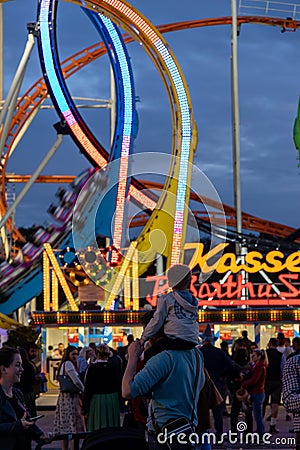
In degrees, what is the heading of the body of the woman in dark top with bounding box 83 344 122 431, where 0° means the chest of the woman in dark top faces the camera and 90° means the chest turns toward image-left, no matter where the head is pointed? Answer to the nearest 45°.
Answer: approximately 180°

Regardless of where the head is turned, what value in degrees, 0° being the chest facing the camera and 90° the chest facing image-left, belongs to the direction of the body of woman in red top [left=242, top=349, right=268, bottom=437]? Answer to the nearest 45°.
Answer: approximately 90°

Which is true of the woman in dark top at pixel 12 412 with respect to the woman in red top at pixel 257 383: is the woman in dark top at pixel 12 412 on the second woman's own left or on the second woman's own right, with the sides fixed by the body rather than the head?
on the second woman's own left

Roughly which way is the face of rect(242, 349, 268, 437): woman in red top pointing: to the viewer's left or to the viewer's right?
to the viewer's left

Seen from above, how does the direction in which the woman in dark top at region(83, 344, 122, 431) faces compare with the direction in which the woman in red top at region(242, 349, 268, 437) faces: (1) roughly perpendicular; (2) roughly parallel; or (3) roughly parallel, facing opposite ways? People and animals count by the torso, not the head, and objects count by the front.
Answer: roughly perpendicular
